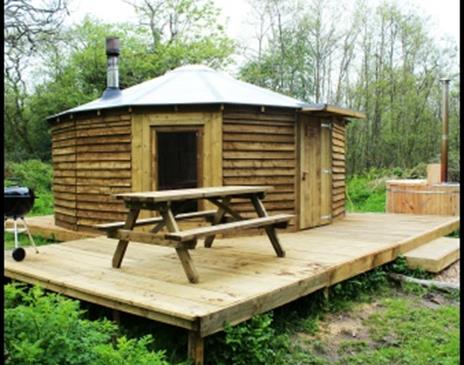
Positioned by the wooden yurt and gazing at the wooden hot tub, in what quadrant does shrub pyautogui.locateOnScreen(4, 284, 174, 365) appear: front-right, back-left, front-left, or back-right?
back-right

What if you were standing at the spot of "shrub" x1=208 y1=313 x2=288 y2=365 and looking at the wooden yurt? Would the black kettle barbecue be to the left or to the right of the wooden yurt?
left

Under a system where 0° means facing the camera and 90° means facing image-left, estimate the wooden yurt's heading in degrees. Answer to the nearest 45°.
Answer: approximately 315°

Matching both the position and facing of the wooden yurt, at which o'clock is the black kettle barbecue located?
The black kettle barbecue is roughly at 3 o'clock from the wooden yurt.

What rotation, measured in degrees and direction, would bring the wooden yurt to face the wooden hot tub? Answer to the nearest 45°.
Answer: approximately 90° to its left

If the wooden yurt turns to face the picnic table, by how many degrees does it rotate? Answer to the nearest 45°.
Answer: approximately 45° to its right

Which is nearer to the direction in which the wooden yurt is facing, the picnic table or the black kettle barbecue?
the picnic table

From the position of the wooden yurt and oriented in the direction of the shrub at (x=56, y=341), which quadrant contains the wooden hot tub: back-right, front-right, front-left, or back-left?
back-left

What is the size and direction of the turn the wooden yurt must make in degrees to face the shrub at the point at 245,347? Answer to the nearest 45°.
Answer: approximately 45° to its right
